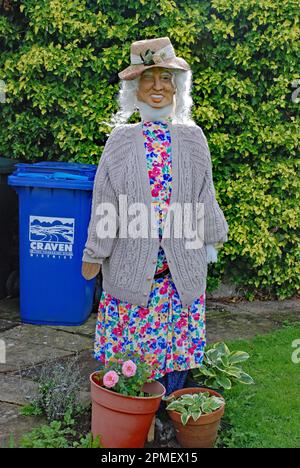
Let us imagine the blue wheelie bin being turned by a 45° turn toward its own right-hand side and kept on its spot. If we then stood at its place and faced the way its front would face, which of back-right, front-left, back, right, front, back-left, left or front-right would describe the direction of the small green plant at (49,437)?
front-left

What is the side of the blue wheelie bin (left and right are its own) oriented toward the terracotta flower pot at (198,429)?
front

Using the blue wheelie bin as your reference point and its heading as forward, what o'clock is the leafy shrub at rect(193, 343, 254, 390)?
The leafy shrub is roughly at 11 o'clock from the blue wheelie bin.

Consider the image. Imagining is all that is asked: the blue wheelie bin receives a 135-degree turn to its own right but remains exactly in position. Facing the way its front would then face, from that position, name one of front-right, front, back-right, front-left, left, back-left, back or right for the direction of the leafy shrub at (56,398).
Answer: back-left

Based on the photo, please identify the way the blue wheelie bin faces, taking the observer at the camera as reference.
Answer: facing the viewer

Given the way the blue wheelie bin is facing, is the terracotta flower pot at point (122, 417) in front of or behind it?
in front

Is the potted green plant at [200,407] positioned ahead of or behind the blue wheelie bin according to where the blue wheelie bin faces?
ahead
